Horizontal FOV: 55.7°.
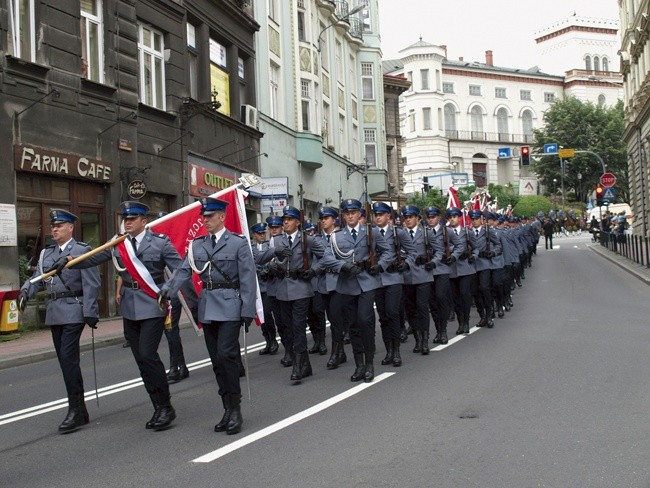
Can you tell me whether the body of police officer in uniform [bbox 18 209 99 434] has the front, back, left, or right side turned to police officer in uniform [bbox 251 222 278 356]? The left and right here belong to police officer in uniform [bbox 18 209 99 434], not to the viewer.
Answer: back

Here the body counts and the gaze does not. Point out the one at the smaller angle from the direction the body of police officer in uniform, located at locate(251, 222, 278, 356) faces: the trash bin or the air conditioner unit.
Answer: the trash bin

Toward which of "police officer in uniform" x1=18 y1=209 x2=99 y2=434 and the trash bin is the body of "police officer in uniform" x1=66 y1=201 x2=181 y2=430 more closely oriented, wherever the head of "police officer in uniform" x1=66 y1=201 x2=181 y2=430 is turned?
the police officer in uniform

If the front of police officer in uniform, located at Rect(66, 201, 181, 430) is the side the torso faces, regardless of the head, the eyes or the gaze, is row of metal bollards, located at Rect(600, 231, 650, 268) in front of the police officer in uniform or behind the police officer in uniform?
behind

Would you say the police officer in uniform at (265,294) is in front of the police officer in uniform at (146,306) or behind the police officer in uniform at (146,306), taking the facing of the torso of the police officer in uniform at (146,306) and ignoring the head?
behind

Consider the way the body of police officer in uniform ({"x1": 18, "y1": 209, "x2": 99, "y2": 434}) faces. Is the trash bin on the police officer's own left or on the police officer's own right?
on the police officer's own right

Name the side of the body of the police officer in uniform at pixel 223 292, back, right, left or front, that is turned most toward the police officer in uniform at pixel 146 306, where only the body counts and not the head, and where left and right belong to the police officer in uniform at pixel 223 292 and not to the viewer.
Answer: right

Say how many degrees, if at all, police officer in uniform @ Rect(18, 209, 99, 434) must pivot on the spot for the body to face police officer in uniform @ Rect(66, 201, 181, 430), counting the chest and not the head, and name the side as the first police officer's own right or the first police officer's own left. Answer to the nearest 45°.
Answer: approximately 90° to the first police officer's own left

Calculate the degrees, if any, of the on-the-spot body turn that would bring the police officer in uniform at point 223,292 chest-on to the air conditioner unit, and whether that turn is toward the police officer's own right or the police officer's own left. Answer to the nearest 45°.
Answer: approximately 135° to the police officer's own right
